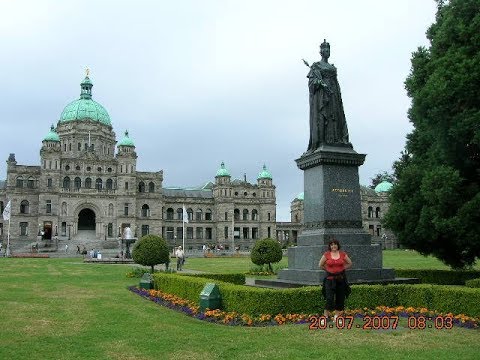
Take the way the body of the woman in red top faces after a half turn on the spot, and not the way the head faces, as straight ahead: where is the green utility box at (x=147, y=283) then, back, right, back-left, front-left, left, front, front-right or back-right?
front-left

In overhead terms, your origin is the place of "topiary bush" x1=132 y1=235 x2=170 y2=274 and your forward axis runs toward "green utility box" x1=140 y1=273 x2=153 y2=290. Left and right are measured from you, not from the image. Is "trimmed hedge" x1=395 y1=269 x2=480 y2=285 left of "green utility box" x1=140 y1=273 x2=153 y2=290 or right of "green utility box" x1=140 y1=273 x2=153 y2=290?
left

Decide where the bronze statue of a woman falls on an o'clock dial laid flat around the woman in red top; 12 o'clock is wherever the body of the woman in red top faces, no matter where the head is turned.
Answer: The bronze statue of a woman is roughly at 6 o'clock from the woman in red top.

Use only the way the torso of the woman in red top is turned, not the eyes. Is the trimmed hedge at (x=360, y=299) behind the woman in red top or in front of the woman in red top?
behind

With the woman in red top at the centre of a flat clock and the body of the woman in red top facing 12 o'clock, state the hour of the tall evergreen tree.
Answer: The tall evergreen tree is roughly at 7 o'clock from the woman in red top.

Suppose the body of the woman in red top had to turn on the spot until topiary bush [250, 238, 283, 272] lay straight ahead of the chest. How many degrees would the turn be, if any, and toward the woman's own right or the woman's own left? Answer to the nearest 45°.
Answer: approximately 180°

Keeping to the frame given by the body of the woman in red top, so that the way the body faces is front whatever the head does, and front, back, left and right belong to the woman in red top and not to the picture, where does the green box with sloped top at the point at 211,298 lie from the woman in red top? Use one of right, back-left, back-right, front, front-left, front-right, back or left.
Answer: back-right

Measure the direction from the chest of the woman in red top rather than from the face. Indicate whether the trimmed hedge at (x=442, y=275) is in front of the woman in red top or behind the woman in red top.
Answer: behind

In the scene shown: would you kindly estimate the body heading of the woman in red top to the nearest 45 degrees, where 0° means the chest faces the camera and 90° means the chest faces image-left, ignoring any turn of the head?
approximately 0°
